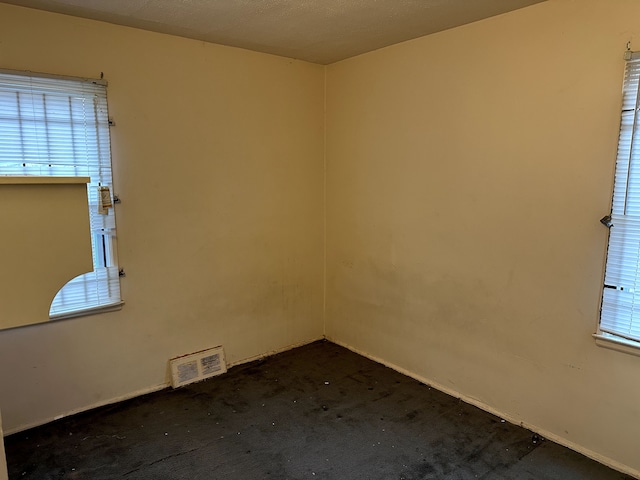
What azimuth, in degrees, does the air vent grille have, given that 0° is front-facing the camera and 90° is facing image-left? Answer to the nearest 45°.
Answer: approximately 315°

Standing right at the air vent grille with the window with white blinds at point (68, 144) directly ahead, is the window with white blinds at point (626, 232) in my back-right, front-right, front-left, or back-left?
back-left

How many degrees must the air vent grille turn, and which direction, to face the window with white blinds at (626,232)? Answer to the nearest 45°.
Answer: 0° — it already faces it
